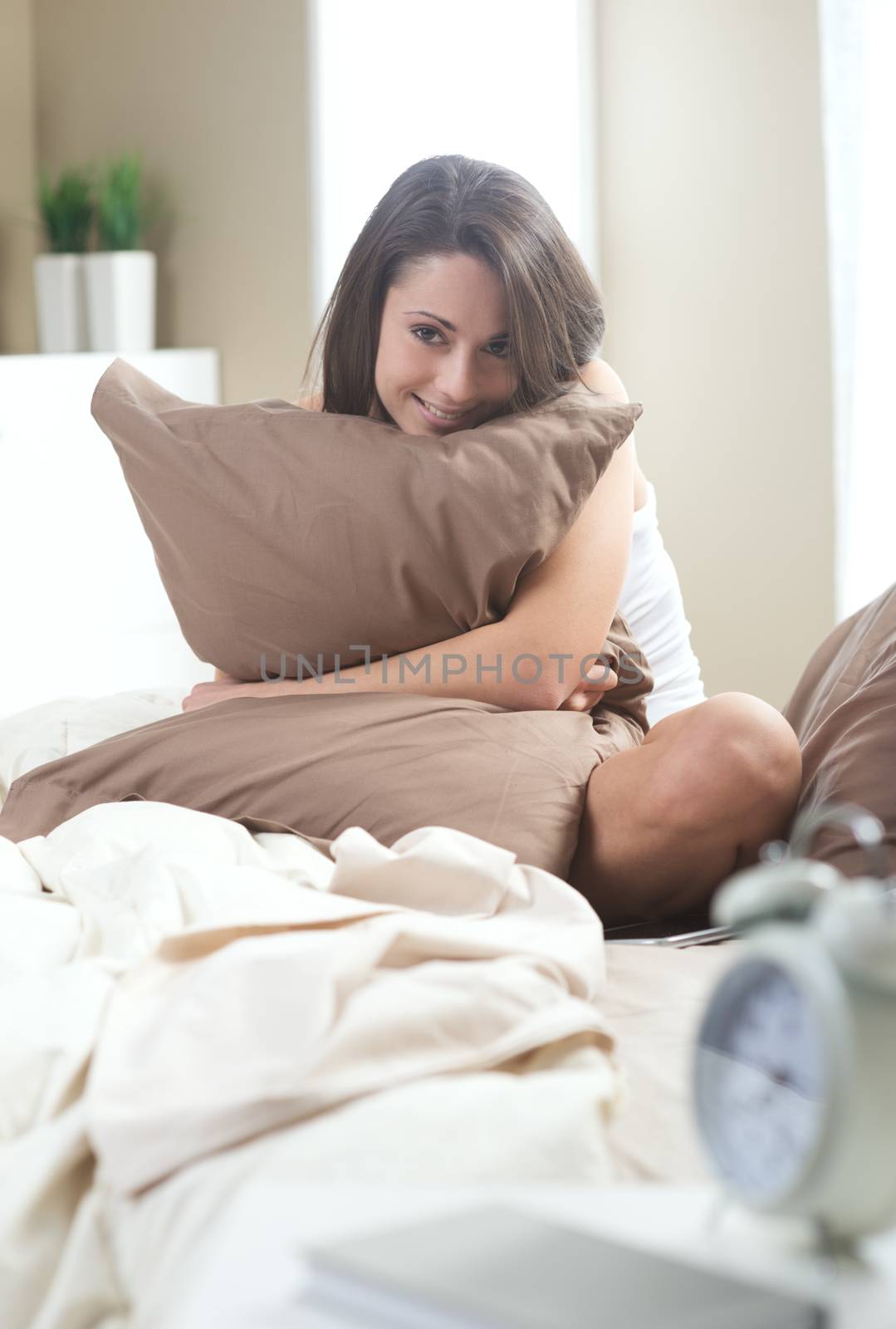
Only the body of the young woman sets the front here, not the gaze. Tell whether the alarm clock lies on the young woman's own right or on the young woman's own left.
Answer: on the young woman's own left

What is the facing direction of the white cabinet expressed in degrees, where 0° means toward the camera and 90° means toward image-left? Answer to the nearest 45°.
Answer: approximately 0°

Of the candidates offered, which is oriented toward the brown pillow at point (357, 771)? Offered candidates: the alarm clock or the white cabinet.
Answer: the white cabinet

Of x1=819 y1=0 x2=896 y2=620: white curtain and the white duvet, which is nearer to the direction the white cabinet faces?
the white duvet

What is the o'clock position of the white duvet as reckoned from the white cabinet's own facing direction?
The white duvet is roughly at 12 o'clock from the white cabinet.

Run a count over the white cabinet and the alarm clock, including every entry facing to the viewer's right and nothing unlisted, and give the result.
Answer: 0

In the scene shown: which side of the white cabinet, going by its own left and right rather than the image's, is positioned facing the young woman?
front

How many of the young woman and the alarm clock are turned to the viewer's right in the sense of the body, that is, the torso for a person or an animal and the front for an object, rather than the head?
0

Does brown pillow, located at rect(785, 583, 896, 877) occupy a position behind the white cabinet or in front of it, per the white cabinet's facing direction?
in front

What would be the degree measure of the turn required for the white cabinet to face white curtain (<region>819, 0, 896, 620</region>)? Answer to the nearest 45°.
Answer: approximately 45° to its left

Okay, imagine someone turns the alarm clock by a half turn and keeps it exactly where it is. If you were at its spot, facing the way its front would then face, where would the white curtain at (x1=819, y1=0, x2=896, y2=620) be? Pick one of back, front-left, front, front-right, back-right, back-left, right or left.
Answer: front-left
